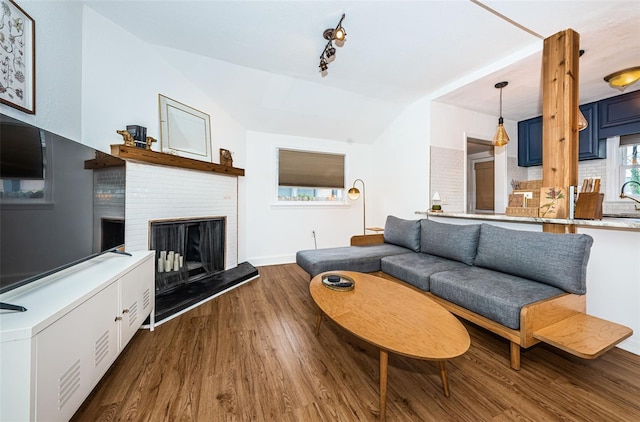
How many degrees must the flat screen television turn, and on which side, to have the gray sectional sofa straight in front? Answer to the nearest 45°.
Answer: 0° — it already faces it

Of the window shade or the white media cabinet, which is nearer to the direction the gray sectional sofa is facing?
the white media cabinet

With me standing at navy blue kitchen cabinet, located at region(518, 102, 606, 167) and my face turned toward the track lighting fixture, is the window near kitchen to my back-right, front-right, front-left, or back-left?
back-left

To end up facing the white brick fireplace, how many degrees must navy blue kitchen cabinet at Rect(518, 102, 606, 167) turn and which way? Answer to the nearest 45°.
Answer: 0° — it already faces it

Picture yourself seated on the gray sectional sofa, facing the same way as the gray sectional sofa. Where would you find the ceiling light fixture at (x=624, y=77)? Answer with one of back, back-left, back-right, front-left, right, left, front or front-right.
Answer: back

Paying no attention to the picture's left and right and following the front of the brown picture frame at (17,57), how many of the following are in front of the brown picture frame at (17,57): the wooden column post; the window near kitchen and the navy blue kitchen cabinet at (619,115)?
3

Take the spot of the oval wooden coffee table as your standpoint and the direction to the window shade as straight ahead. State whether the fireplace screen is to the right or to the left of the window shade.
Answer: left
